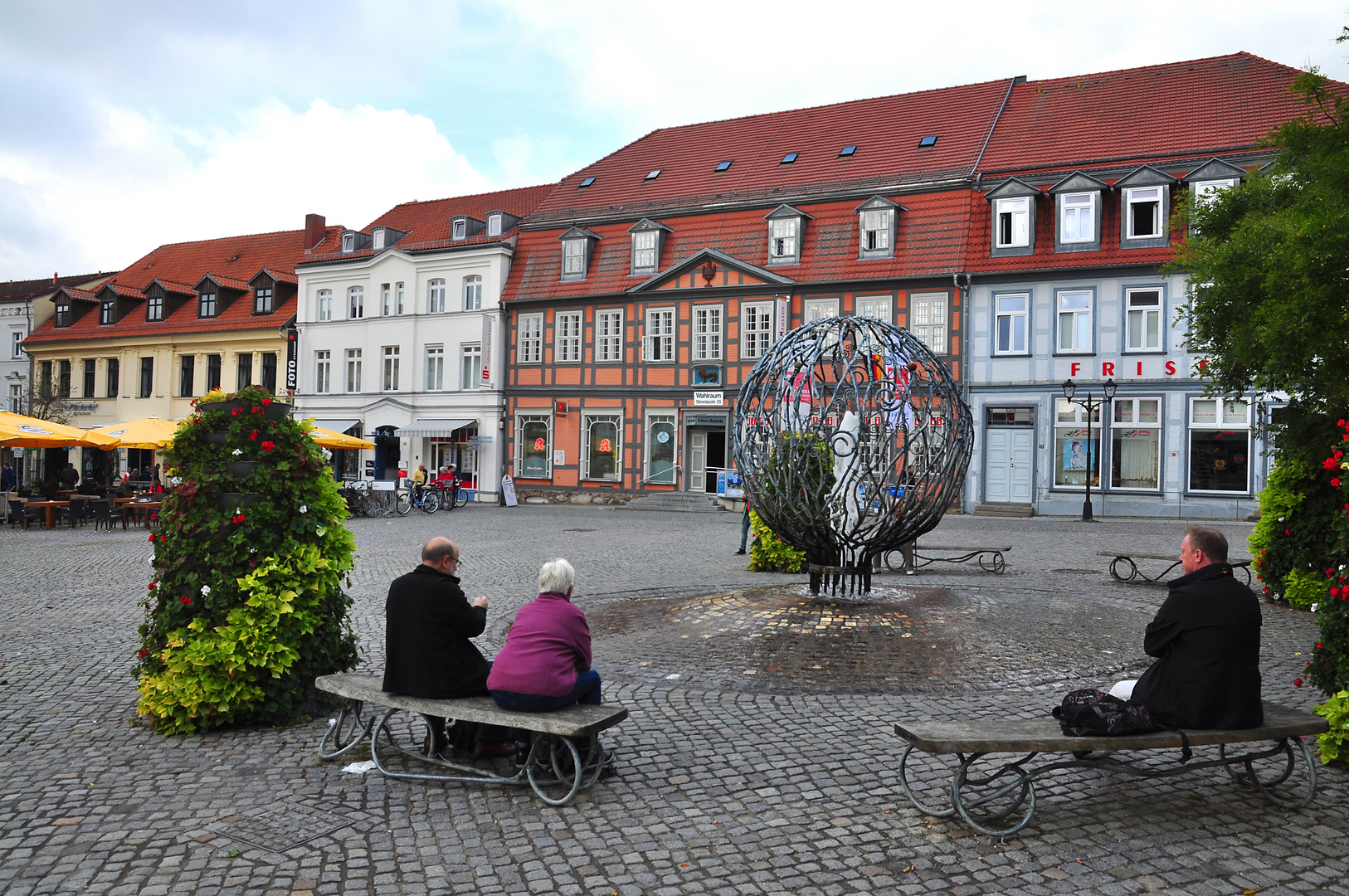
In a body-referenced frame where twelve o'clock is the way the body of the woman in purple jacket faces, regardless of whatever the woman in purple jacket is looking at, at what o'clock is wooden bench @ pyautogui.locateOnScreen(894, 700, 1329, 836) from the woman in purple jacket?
The wooden bench is roughly at 2 o'clock from the woman in purple jacket.

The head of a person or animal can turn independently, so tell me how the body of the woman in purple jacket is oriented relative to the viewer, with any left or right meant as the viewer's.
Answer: facing away from the viewer and to the right of the viewer

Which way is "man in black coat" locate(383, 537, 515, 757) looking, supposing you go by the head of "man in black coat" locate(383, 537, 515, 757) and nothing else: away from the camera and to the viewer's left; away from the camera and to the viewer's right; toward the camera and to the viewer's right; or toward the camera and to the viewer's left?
away from the camera and to the viewer's right

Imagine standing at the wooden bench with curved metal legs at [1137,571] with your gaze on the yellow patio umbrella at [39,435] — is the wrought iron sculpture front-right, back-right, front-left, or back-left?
front-left

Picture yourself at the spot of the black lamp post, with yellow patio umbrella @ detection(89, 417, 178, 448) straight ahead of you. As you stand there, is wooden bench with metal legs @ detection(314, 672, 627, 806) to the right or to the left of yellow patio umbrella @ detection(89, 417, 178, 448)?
left

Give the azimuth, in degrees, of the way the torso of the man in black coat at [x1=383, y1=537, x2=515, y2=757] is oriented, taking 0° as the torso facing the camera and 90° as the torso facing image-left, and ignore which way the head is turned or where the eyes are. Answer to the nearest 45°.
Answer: approximately 225°

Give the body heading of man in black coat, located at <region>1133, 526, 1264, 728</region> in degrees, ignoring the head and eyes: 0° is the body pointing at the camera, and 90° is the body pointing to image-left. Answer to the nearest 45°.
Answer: approximately 135°

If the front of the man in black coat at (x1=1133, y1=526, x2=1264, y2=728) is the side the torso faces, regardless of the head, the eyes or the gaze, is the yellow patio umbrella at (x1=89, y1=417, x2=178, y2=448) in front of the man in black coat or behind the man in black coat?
in front

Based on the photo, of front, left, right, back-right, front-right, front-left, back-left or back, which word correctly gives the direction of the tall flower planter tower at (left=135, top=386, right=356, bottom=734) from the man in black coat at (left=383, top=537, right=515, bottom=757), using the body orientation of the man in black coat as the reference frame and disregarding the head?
left

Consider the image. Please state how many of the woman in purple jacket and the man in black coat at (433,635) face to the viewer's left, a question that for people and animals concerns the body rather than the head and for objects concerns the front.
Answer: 0

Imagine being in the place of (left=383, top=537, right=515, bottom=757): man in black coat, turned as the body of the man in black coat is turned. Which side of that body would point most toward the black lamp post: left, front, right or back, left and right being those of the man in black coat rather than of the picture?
front
